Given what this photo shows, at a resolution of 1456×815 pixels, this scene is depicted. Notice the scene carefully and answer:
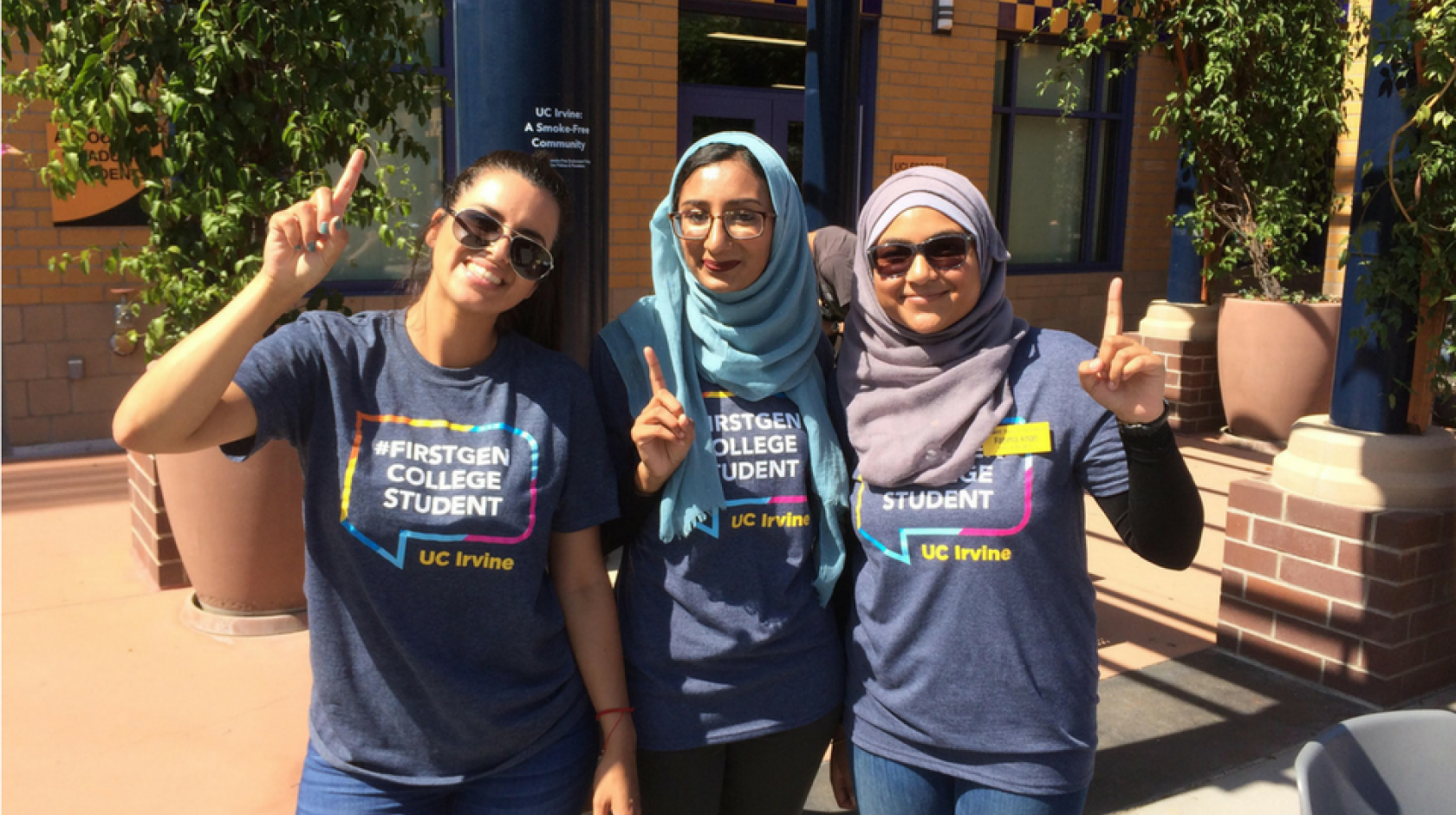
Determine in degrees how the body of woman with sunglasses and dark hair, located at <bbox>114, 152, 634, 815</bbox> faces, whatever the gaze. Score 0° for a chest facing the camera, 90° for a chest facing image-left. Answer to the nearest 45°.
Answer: approximately 0°

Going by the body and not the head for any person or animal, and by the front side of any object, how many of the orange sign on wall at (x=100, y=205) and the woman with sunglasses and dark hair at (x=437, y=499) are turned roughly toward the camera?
2

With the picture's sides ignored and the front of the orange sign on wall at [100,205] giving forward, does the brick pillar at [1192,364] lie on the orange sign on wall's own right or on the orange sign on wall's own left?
on the orange sign on wall's own left

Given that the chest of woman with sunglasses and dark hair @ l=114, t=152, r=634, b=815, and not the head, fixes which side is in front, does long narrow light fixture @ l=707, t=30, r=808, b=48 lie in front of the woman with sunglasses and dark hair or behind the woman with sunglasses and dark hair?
behind

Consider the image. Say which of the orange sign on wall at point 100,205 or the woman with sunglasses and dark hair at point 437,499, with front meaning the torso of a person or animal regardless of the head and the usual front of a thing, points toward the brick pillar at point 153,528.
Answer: the orange sign on wall

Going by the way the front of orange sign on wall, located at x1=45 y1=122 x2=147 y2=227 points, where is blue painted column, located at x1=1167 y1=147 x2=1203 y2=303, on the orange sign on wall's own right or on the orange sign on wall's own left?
on the orange sign on wall's own left

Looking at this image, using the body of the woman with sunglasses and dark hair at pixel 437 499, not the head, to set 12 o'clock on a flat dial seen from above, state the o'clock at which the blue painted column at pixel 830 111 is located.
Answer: The blue painted column is roughly at 7 o'clock from the woman with sunglasses and dark hair.

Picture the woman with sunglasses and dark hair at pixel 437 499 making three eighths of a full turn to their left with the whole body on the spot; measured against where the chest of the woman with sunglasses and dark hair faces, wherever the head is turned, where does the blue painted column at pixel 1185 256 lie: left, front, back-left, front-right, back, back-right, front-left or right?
front

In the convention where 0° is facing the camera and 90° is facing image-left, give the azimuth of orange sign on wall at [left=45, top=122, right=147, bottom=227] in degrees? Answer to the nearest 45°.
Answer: approximately 0°
